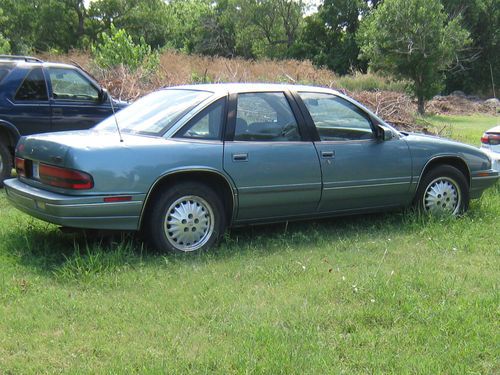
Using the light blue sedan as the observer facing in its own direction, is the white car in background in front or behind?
in front

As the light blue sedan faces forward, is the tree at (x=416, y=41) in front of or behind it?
in front

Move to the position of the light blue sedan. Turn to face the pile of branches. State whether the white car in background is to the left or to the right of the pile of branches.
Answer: right

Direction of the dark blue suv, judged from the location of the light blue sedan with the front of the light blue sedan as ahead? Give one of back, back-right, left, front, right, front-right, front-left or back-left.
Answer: left

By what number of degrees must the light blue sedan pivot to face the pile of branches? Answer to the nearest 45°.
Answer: approximately 45° to its left

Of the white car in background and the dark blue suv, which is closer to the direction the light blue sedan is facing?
the white car in background

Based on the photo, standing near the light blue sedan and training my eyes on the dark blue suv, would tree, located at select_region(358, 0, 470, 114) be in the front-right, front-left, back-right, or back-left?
front-right

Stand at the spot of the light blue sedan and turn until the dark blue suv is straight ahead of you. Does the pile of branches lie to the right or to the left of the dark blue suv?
right

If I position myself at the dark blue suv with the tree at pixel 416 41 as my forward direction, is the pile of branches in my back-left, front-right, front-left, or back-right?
front-right

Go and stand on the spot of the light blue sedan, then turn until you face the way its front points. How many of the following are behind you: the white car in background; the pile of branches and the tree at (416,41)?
0

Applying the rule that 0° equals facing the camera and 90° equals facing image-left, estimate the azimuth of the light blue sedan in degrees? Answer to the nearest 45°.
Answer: approximately 225°

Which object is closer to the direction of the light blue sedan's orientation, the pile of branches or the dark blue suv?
the pile of branches

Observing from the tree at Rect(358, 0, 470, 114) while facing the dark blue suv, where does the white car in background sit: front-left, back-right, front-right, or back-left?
front-left
